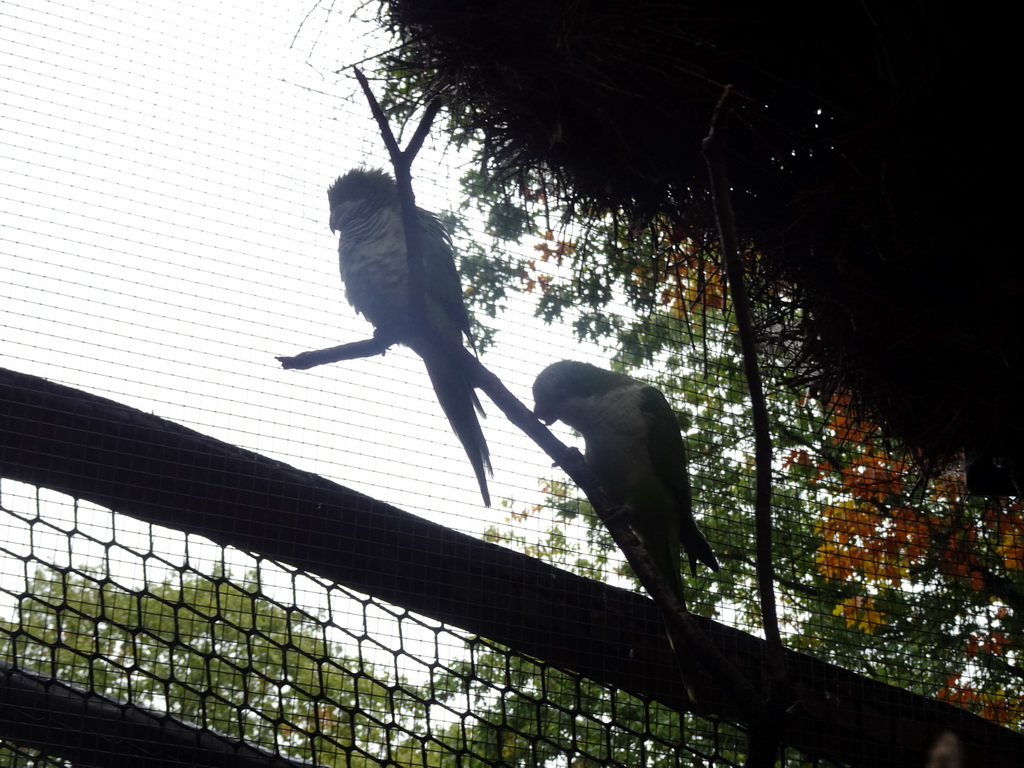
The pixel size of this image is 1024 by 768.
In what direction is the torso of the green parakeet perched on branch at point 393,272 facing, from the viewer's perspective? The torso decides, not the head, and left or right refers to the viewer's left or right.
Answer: facing the viewer and to the left of the viewer

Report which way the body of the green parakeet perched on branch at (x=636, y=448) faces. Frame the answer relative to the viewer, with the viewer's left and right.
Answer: facing to the left of the viewer

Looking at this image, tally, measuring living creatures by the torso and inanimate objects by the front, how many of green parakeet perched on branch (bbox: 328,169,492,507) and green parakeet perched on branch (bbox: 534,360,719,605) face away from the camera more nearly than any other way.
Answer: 0
